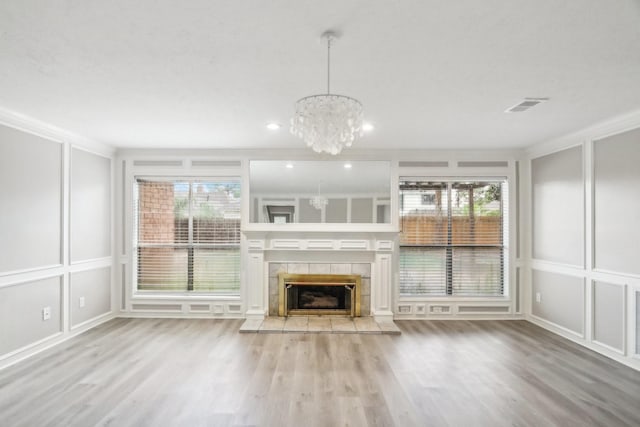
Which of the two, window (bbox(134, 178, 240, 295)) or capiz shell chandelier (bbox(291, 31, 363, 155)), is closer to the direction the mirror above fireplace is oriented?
the capiz shell chandelier

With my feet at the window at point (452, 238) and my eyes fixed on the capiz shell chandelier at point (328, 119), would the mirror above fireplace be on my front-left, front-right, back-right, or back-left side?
front-right

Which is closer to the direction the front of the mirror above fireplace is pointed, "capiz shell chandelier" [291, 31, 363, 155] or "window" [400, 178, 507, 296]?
the capiz shell chandelier

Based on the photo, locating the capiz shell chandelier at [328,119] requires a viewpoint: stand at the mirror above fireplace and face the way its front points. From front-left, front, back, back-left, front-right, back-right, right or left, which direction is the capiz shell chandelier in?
front

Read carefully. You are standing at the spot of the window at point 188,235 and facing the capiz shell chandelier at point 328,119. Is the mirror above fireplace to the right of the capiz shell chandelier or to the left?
left

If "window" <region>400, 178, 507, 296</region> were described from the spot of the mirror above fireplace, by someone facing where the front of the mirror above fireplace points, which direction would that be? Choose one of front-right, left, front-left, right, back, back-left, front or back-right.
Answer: left

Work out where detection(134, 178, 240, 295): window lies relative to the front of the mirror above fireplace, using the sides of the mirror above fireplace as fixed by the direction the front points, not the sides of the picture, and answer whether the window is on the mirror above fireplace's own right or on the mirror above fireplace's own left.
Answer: on the mirror above fireplace's own right

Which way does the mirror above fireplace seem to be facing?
toward the camera

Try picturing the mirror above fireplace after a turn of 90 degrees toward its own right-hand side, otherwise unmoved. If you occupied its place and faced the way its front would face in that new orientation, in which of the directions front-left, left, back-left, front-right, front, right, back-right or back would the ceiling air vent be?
back-left
